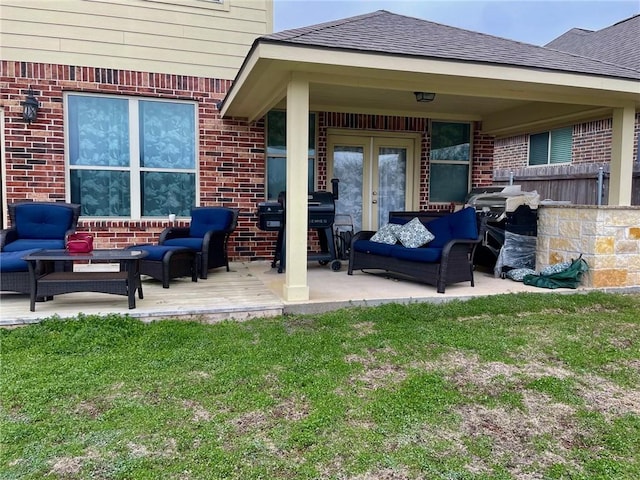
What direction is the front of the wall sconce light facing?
toward the camera

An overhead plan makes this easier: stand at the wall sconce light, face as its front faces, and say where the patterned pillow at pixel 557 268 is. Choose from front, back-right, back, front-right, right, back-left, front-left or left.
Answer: front-left

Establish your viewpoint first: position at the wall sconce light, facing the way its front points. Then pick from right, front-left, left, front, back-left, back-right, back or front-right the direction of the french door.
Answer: left

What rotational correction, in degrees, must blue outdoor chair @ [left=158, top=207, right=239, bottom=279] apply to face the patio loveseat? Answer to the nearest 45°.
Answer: approximately 90° to its left

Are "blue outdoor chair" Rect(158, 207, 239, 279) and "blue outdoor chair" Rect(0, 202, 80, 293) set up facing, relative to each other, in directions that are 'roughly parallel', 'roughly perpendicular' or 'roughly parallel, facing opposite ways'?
roughly parallel

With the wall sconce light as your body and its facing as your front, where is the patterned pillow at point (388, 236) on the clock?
The patterned pillow is roughly at 10 o'clock from the wall sconce light.

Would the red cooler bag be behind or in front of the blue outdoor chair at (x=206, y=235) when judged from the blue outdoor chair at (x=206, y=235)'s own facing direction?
in front

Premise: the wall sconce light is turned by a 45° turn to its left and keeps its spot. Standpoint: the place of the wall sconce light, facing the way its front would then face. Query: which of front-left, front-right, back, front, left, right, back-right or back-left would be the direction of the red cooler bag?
front-right

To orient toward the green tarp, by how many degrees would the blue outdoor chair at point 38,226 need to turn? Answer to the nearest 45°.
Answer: approximately 90° to its left

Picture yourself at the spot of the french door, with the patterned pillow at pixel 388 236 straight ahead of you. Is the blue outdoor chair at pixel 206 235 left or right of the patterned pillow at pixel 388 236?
right

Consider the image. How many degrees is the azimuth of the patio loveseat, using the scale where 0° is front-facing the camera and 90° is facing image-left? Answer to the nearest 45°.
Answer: approximately 45°

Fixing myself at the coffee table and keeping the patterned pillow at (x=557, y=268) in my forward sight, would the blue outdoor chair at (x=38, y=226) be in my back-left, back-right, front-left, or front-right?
back-left

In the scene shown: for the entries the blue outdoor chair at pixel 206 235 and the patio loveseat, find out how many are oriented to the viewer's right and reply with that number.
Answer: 0
